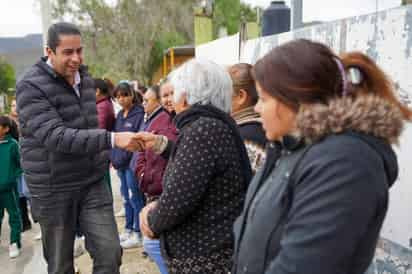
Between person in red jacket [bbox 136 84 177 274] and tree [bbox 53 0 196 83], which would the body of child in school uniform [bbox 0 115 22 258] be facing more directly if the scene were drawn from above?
the person in red jacket

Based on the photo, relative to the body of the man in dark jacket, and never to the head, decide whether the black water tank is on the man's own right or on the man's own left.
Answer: on the man's own left

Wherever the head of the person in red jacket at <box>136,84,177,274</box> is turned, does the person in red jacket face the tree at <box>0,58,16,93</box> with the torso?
no

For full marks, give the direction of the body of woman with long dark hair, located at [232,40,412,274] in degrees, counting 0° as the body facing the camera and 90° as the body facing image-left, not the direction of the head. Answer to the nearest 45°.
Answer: approximately 90°

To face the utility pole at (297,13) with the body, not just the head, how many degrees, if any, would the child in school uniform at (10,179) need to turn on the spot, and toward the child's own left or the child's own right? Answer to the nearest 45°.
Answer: approximately 90° to the child's own left

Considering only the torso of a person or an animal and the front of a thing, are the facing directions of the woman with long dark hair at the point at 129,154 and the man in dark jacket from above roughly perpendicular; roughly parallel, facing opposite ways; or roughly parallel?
roughly perpendicular

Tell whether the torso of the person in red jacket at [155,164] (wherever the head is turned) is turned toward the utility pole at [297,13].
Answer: no

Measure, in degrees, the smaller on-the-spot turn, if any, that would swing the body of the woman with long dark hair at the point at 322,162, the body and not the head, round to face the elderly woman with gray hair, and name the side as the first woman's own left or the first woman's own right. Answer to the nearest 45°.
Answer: approximately 45° to the first woman's own right

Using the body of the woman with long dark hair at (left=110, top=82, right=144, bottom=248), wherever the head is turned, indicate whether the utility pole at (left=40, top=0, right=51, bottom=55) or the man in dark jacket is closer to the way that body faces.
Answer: the man in dark jacket

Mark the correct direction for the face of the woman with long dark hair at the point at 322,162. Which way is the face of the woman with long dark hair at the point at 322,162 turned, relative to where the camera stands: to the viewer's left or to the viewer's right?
to the viewer's left

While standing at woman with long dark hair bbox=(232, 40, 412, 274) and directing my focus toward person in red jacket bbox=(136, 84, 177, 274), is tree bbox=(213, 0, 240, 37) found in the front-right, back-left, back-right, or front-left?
front-right

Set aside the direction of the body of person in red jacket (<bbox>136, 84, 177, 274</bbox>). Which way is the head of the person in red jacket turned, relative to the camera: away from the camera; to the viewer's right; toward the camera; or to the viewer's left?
to the viewer's left
